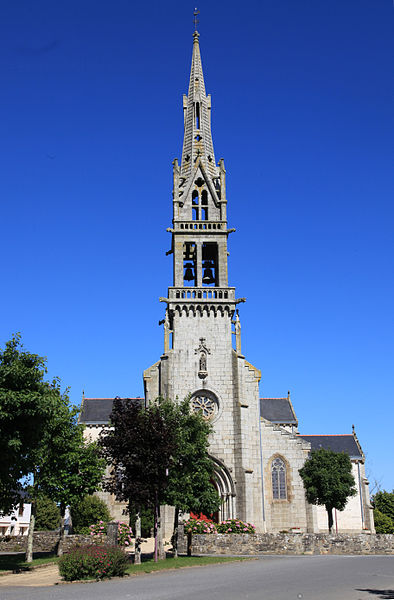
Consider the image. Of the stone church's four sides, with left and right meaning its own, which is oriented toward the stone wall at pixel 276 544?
front

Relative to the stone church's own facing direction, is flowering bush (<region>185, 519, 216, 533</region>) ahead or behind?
ahead

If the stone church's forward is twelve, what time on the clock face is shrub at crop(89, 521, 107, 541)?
The shrub is roughly at 1 o'clock from the stone church.

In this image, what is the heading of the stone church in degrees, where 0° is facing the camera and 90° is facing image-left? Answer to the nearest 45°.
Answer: approximately 0°

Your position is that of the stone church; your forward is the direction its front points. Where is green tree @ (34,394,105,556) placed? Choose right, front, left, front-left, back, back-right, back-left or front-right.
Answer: front-right

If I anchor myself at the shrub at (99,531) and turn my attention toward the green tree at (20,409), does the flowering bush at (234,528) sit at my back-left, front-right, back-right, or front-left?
back-left

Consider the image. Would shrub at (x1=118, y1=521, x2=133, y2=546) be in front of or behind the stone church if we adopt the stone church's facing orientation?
in front

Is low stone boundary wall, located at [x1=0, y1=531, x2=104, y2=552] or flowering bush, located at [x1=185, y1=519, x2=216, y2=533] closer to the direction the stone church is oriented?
the flowering bush

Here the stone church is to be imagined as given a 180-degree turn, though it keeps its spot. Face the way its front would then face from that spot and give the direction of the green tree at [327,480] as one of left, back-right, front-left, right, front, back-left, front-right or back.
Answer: right

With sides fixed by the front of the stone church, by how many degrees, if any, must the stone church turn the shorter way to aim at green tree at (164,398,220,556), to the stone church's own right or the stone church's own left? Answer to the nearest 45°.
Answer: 0° — it already faces it

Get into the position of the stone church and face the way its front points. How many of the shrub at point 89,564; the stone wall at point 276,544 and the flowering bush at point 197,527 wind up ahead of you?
3

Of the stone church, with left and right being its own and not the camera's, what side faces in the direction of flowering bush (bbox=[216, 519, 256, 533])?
front
